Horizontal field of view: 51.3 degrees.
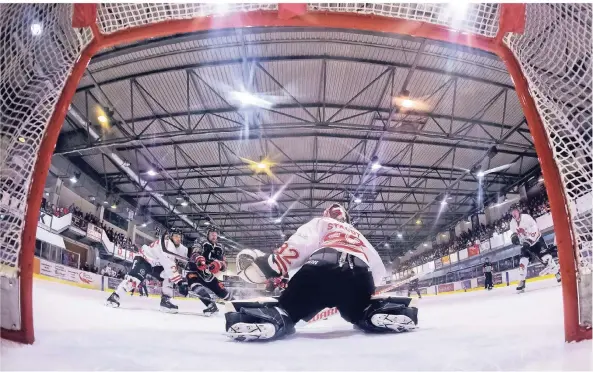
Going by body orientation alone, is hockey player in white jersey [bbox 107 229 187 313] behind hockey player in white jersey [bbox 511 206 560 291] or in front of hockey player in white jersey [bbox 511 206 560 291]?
in front

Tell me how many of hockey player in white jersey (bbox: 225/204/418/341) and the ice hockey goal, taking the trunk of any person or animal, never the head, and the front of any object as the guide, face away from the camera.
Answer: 2

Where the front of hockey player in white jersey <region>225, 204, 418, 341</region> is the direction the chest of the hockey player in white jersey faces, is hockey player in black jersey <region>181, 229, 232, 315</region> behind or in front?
in front

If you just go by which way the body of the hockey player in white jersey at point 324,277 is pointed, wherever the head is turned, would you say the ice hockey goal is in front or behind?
behind

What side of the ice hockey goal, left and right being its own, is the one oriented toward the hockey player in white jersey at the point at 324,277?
front

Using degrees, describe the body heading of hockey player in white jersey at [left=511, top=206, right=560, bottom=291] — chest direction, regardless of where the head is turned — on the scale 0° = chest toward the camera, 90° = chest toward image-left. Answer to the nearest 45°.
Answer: approximately 45°

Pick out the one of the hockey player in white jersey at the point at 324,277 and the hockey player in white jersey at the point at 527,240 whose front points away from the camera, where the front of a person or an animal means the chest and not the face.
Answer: the hockey player in white jersey at the point at 324,277

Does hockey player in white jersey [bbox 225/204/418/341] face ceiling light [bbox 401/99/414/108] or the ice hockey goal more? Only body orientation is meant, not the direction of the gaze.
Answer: the ceiling light

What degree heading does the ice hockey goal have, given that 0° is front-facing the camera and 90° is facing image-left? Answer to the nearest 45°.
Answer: approximately 180°

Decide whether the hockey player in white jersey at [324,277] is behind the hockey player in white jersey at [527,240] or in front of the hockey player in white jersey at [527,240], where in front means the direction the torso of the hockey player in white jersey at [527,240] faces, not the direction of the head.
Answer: in front

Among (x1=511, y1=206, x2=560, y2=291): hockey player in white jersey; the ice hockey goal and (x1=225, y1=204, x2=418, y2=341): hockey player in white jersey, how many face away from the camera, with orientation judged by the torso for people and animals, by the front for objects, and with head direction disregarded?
2

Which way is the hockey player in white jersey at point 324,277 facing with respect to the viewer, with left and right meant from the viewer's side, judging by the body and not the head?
facing away from the viewer

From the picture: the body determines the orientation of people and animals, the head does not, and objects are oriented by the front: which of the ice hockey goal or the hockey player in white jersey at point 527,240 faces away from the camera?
the ice hockey goal

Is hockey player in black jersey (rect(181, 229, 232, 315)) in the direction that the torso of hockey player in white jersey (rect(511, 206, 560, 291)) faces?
yes

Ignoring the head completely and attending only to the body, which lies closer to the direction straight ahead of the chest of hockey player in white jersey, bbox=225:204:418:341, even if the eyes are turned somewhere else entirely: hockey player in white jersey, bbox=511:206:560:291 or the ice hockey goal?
the hockey player in white jersey

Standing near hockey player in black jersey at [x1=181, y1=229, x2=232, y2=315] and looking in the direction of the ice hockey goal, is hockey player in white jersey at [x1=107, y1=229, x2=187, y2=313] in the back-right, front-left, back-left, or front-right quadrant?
back-right

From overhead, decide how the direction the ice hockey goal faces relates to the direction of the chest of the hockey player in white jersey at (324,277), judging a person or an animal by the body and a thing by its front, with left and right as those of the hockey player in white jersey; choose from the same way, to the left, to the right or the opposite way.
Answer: the same way
